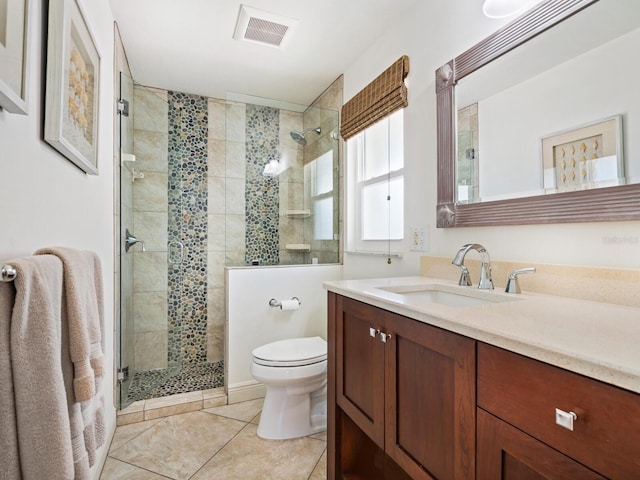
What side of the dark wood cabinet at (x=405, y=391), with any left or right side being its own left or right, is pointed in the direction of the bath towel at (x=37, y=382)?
front

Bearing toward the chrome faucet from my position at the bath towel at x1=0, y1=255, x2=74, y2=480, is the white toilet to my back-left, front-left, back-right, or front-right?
front-left

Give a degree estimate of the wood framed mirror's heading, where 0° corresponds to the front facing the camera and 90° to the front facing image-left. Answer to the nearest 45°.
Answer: approximately 45°

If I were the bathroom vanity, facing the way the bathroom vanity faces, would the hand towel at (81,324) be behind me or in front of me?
in front

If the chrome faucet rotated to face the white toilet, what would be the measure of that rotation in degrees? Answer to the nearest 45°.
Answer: approximately 45° to its right

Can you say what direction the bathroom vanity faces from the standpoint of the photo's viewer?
facing the viewer and to the left of the viewer

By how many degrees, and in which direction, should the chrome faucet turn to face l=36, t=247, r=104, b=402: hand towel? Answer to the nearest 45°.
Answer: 0° — it already faces it

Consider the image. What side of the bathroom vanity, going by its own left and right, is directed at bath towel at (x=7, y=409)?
front

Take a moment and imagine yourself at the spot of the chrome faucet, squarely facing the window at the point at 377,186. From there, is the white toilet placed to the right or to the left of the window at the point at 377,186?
left

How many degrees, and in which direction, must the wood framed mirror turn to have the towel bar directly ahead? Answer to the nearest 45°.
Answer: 0° — it already faces it

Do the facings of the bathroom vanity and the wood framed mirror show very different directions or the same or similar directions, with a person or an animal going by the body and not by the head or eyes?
same or similar directions

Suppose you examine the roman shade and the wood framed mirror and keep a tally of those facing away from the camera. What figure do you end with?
0
